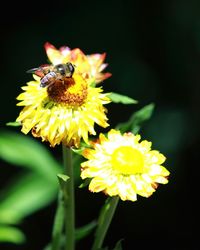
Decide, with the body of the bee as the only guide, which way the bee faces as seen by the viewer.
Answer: to the viewer's right
